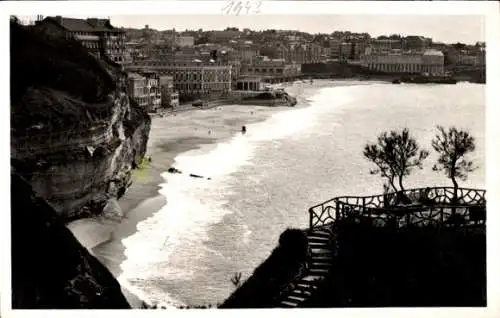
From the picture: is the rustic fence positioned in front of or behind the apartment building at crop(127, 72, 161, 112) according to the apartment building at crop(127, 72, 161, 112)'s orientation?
in front

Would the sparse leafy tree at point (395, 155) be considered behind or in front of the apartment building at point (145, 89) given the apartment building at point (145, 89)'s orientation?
in front

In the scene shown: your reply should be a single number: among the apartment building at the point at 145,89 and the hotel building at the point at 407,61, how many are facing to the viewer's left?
0

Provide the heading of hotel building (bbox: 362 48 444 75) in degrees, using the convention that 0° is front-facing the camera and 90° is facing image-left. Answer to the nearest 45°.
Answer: approximately 0°

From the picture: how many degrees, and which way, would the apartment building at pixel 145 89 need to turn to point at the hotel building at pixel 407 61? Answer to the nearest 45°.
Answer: approximately 45° to its left

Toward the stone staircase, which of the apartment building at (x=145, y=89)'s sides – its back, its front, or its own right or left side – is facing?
front

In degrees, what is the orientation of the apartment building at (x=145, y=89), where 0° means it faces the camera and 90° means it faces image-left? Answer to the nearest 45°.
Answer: approximately 315°

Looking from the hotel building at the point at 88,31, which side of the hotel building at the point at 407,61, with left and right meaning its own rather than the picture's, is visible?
front

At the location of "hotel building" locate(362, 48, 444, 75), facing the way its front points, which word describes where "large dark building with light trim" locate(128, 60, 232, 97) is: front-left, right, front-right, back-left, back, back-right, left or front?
right
